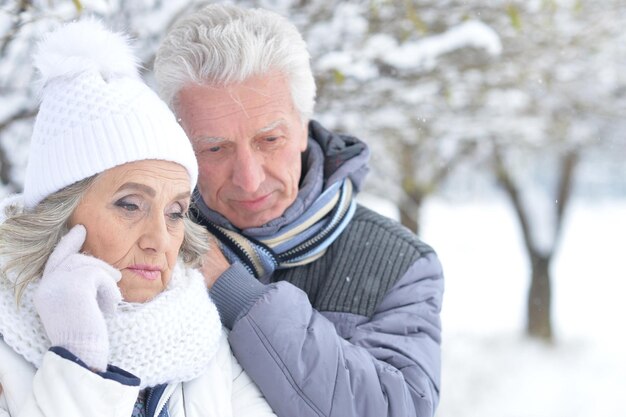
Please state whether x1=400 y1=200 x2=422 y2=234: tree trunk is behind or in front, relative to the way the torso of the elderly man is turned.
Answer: behind

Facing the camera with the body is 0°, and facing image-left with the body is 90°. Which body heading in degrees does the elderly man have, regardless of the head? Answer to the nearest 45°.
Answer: approximately 45°

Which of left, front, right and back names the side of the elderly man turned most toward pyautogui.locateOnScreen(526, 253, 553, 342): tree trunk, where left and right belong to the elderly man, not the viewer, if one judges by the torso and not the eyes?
back

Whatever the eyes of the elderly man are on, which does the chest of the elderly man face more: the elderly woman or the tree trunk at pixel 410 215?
the elderly woman

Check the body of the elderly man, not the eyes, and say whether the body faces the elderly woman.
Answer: yes
